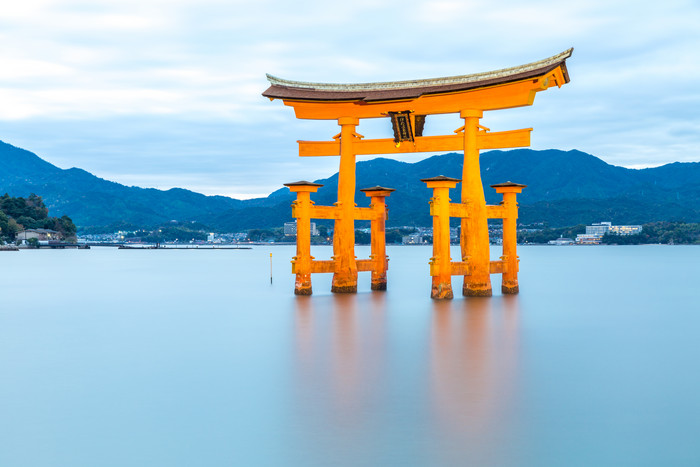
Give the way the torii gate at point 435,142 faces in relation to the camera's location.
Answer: facing the viewer and to the left of the viewer
